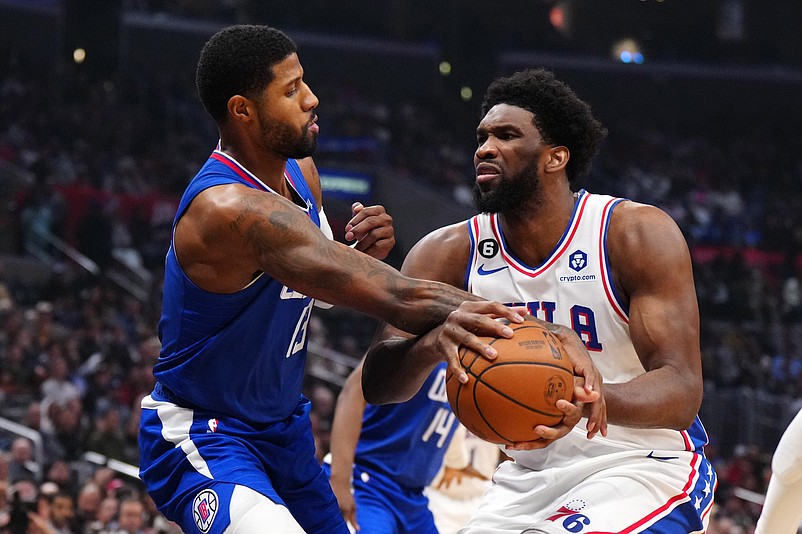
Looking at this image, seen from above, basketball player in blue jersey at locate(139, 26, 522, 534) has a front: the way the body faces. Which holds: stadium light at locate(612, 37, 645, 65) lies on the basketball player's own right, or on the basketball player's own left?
on the basketball player's own left

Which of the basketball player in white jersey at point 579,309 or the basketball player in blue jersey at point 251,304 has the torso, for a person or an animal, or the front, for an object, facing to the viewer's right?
the basketball player in blue jersey

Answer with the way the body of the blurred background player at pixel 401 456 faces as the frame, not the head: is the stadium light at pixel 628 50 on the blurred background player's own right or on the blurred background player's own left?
on the blurred background player's own left

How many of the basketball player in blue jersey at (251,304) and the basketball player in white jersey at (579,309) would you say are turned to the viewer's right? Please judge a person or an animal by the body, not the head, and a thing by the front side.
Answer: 1

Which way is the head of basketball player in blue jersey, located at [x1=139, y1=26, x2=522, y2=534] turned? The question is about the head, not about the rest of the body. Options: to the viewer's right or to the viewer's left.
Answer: to the viewer's right

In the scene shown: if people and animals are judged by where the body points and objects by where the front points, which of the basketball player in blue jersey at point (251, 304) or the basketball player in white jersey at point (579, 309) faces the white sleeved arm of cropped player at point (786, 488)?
the basketball player in blue jersey

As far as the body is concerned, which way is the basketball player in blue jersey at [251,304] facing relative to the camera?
to the viewer's right

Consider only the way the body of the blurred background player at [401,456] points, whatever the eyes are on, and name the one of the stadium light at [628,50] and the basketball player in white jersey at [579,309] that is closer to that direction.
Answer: the basketball player in white jersey

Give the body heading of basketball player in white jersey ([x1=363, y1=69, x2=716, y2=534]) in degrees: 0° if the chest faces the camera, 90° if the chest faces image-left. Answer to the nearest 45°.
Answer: approximately 45°

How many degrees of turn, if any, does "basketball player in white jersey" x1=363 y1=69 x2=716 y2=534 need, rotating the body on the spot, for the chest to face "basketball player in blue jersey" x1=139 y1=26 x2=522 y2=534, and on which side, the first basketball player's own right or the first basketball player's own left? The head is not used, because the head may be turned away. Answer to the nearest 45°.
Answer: approximately 45° to the first basketball player's own right

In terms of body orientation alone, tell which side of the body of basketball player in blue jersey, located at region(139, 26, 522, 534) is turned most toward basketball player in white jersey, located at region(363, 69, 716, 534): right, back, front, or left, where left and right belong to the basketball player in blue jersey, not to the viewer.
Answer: front

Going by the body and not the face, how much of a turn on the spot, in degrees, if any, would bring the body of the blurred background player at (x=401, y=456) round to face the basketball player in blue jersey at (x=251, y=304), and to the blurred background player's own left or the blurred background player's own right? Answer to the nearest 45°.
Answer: approximately 45° to the blurred background player's own right

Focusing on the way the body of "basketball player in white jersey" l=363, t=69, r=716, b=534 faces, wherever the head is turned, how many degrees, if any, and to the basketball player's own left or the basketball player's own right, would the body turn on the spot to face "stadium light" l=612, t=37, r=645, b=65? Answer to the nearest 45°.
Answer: approximately 135° to the basketball player's own right

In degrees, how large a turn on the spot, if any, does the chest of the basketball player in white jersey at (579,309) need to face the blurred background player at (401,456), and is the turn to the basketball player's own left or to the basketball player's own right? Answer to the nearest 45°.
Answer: approximately 90° to the basketball player's own right

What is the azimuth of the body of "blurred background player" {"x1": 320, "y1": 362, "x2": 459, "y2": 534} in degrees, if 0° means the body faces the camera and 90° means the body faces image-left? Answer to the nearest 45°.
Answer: approximately 315°
